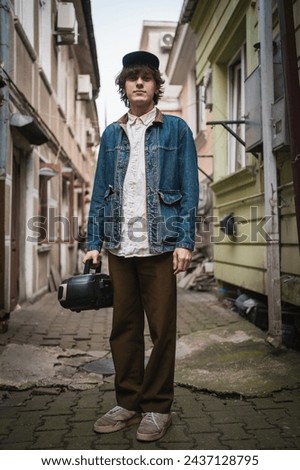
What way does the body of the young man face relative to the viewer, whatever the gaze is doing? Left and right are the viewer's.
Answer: facing the viewer and to the left of the viewer

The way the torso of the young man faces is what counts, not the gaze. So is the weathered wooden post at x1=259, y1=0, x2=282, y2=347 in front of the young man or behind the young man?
behind

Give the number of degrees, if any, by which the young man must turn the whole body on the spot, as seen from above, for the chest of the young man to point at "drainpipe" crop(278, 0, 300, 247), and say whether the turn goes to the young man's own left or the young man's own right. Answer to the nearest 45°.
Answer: approximately 180°
